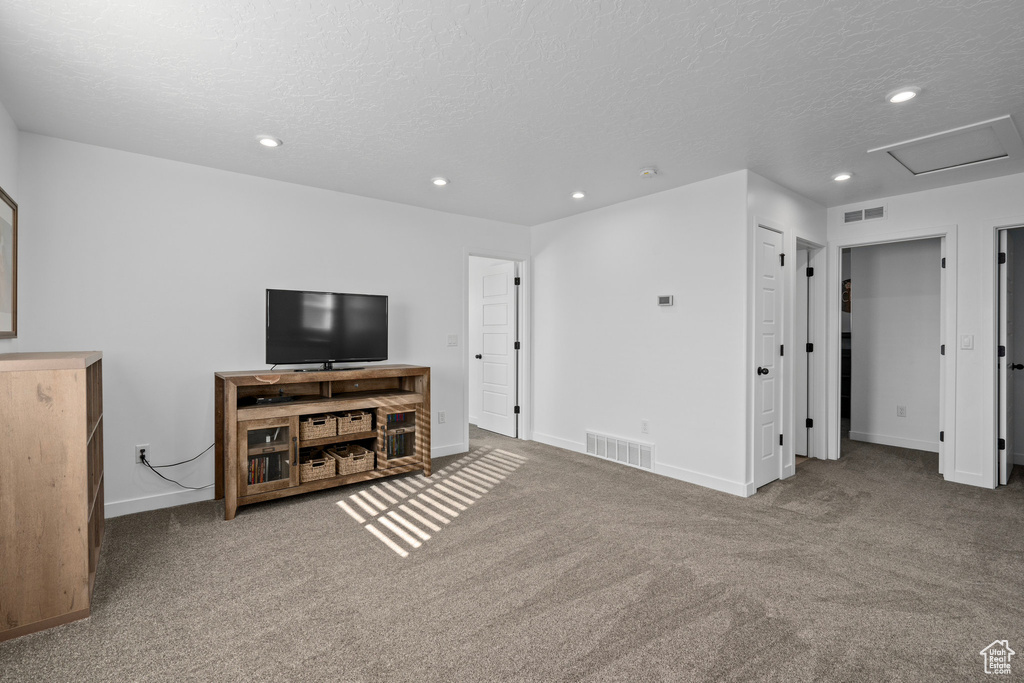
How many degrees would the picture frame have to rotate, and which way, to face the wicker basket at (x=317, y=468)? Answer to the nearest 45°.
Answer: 0° — it already faces it

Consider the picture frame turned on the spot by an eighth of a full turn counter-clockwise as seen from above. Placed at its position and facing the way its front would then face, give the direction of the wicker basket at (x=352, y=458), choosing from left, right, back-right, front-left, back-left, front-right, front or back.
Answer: front-right

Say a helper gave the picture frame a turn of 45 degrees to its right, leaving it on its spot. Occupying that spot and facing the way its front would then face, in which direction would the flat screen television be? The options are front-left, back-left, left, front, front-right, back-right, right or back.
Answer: front-left

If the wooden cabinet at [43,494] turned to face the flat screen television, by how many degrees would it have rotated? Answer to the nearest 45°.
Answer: approximately 45° to its left

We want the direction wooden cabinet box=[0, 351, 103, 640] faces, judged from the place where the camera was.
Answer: facing to the right of the viewer

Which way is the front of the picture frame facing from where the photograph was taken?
facing to the right of the viewer
